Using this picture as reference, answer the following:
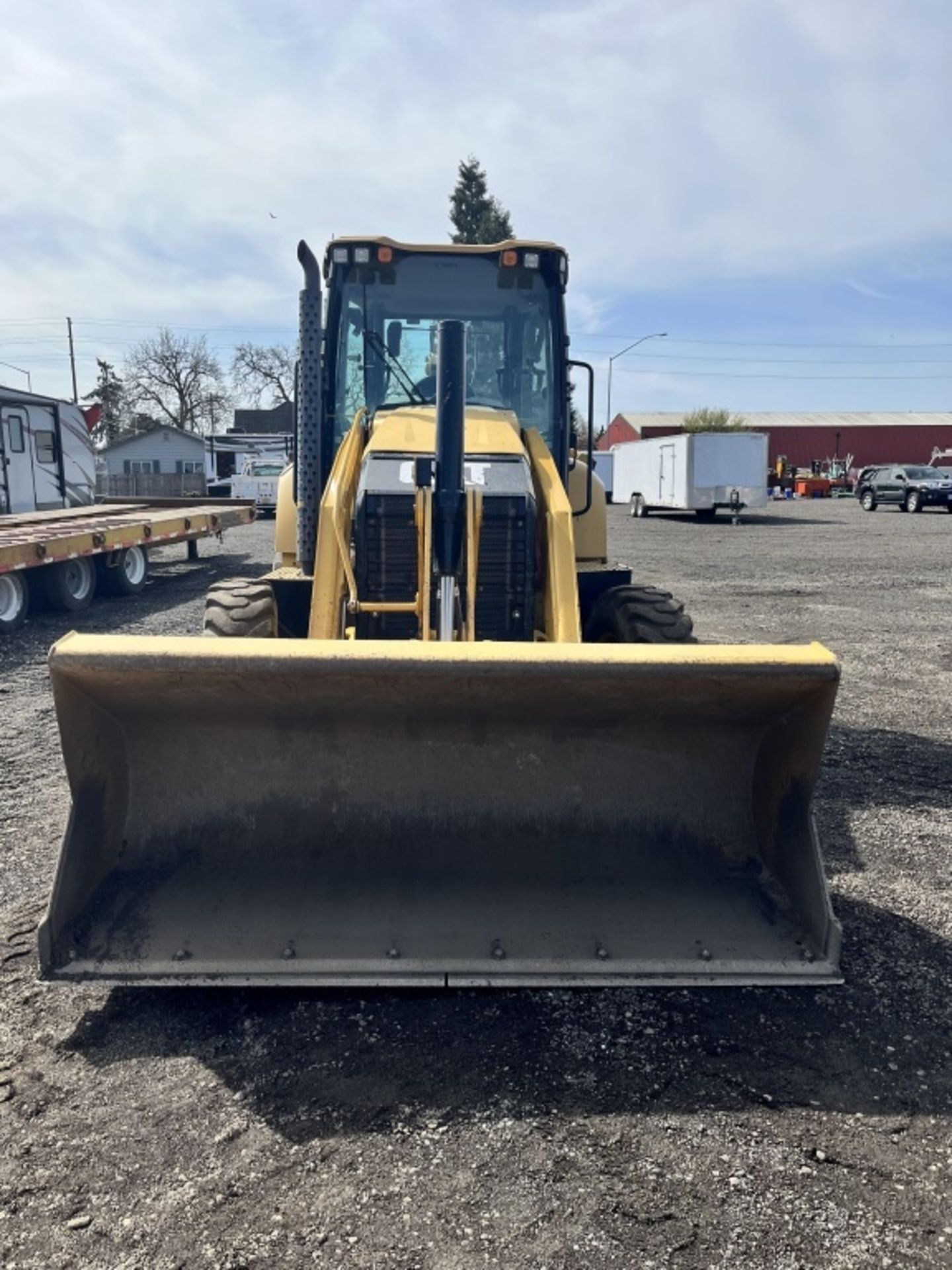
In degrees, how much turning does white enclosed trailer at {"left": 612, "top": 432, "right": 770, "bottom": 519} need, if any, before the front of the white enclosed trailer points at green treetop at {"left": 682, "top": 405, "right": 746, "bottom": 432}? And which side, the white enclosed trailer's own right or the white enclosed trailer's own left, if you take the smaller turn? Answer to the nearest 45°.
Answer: approximately 135° to the white enclosed trailer's own left

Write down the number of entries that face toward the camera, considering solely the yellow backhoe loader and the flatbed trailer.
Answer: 1

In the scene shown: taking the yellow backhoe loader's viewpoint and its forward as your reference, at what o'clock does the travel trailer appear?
The travel trailer is roughly at 5 o'clock from the yellow backhoe loader.

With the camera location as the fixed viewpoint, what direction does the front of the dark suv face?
facing the viewer and to the right of the viewer

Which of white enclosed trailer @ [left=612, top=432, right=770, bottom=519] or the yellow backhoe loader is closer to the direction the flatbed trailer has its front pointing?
the white enclosed trailer

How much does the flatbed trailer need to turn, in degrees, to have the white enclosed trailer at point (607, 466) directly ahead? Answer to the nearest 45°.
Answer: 0° — it already faces it

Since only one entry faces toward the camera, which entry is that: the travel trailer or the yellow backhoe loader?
the yellow backhoe loader

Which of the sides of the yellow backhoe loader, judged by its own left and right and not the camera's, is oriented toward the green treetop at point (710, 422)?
back

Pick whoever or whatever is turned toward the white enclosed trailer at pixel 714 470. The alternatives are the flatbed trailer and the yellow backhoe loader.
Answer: the flatbed trailer

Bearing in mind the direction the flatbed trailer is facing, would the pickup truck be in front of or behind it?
in front

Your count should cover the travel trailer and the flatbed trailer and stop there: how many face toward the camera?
0

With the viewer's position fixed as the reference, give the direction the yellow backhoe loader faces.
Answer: facing the viewer

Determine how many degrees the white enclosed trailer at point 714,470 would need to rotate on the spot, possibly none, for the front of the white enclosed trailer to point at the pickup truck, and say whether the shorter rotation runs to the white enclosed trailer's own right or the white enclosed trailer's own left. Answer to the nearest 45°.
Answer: approximately 135° to the white enclosed trailer's own right

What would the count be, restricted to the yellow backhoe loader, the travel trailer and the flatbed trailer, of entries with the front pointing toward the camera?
1

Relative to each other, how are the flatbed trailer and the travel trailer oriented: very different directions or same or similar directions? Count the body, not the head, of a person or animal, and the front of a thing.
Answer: same or similar directions
